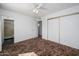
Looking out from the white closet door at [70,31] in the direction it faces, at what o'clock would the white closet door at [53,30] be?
the white closet door at [53,30] is roughly at 3 o'clock from the white closet door at [70,31].

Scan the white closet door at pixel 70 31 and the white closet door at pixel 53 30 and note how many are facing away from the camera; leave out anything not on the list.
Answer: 0

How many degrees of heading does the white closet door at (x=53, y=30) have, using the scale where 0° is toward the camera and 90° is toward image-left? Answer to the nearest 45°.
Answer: approximately 45°

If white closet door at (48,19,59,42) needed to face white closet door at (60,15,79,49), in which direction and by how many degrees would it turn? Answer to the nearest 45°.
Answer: approximately 90° to its left

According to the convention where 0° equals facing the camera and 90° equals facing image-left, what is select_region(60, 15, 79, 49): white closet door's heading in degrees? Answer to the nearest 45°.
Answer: approximately 45°
